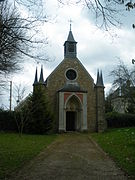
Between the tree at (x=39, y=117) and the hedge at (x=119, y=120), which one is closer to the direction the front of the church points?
the tree

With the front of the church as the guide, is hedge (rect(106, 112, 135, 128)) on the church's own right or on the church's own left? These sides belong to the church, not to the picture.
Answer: on the church's own left

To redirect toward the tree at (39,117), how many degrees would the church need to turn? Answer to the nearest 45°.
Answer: approximately 45° to its right

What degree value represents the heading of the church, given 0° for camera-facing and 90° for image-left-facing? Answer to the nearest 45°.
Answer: approximately 0°
